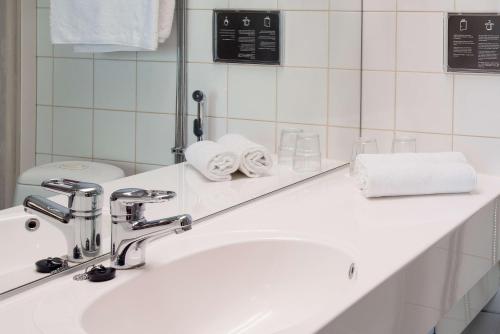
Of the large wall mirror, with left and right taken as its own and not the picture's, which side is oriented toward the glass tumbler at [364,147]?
left

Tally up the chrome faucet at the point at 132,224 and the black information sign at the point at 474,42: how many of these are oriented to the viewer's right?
1

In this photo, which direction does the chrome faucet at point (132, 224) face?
to the viewer's right

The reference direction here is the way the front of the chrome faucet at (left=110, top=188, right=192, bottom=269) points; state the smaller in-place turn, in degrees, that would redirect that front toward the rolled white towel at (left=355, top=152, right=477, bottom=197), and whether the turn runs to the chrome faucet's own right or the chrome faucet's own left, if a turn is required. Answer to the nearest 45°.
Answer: approximately 45° to the chrome faucet's own left

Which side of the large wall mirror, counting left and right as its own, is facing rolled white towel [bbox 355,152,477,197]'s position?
left
